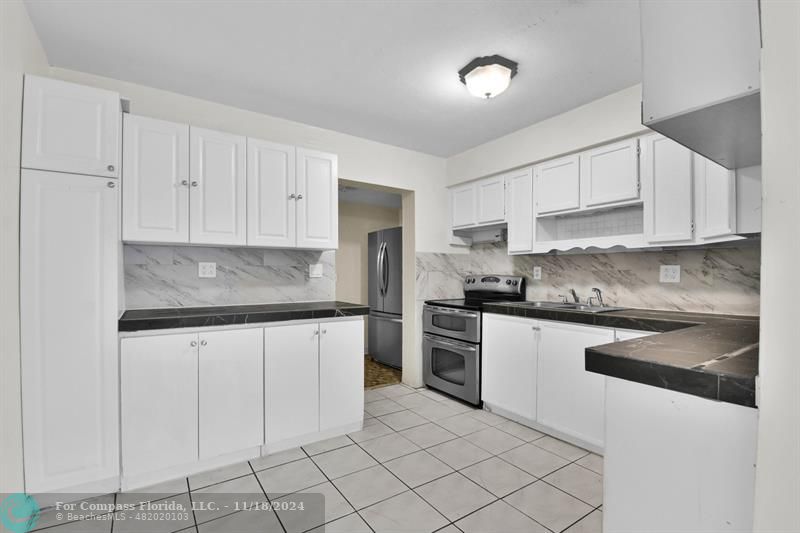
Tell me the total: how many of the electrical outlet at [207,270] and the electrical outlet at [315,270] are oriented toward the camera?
2

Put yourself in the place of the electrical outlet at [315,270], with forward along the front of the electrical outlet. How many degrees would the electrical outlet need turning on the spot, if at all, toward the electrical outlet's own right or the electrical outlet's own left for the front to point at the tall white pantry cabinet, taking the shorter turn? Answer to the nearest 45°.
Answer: approximately 45° to the electrical outlet's own right

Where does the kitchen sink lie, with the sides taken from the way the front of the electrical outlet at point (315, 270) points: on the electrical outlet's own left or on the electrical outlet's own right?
on the electrical outlet's own left

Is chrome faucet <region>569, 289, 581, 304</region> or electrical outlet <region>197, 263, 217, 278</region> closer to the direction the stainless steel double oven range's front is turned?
the electrical outlet

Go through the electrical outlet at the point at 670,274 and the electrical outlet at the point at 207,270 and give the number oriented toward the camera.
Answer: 2

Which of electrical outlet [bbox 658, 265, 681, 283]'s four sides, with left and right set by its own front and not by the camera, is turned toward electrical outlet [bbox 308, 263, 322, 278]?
right

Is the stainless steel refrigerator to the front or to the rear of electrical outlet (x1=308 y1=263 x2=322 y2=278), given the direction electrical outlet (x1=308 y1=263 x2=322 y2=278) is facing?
to the rear

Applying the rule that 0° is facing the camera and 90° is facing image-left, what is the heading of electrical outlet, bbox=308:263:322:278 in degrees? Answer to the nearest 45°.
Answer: approximately 0°
